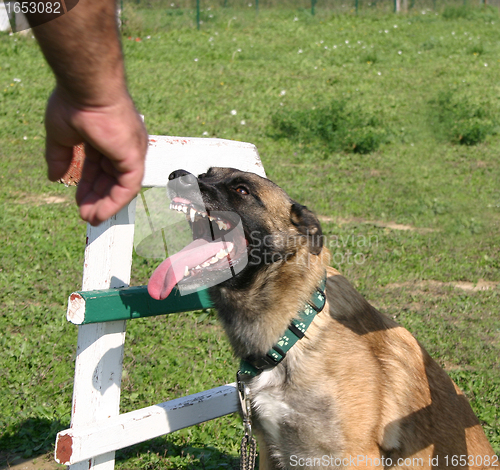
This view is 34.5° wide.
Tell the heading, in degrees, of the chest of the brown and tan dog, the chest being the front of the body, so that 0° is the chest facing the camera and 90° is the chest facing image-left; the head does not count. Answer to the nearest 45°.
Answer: approximately 45°

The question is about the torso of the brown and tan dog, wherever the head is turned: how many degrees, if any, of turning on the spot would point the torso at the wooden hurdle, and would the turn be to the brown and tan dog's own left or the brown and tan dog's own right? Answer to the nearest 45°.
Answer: approximately 45° to the brown and tan dog's own right
